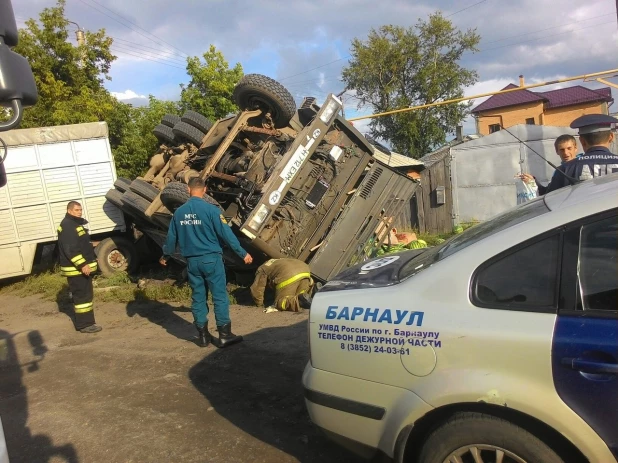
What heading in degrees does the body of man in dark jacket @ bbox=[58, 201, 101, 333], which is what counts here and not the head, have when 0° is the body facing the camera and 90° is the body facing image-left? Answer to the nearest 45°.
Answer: approximately 315°

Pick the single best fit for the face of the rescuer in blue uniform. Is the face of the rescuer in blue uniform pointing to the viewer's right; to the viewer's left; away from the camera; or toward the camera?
away from the camera
